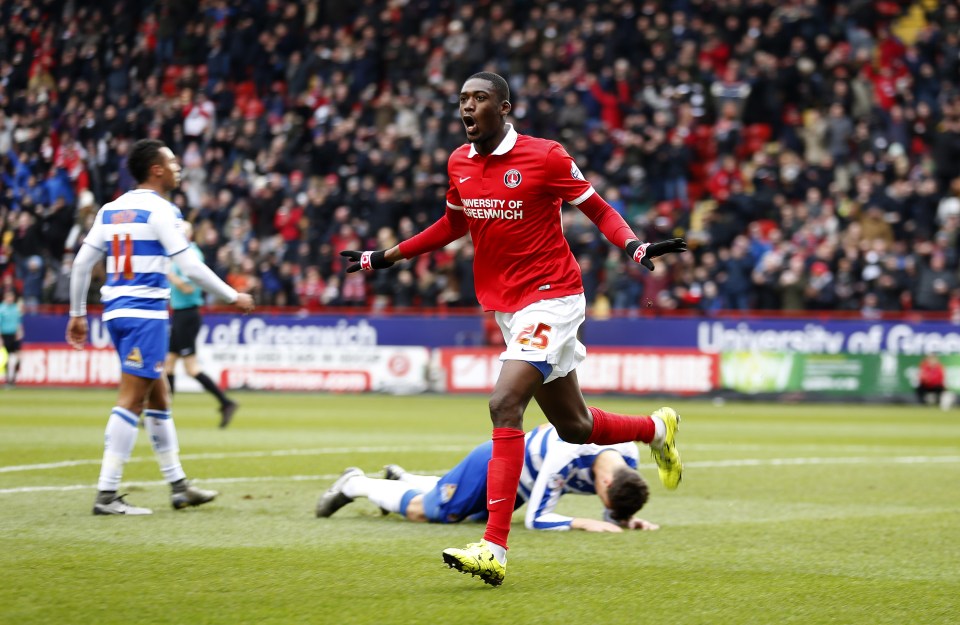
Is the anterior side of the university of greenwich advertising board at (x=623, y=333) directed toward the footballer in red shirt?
yes

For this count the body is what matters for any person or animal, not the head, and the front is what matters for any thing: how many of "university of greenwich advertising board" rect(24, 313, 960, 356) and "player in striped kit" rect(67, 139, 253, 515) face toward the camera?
1

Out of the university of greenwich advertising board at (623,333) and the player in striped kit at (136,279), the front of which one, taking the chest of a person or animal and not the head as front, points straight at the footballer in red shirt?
the university of greenwich advertising board

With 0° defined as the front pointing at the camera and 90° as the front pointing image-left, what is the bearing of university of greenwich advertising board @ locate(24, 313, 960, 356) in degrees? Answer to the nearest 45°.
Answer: approximately 0°

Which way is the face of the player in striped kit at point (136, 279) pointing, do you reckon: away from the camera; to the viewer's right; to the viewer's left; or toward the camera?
to the viewer's right

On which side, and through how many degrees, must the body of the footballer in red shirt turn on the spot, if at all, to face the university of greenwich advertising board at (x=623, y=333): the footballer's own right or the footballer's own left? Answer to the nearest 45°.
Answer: approximately 135° to the footballer's own right
